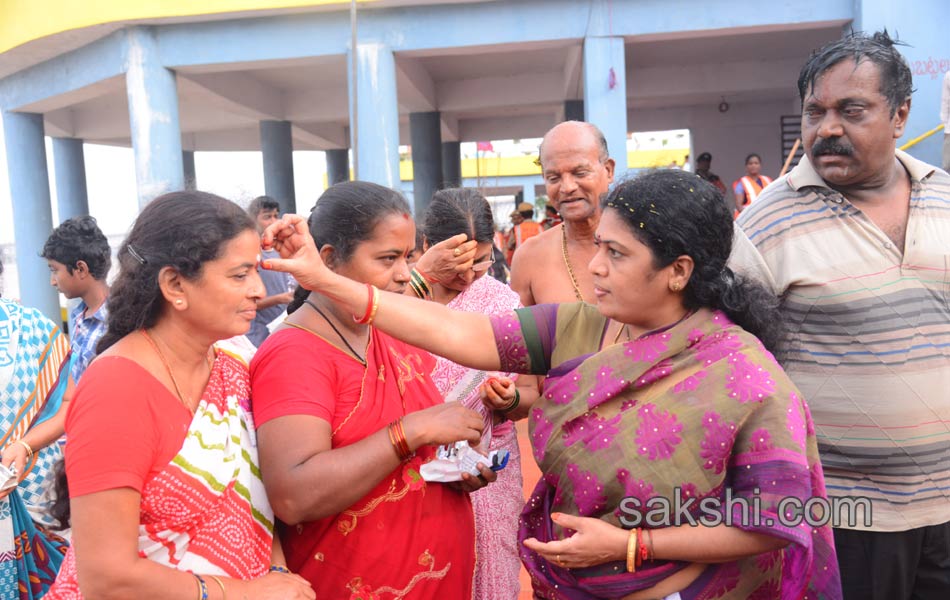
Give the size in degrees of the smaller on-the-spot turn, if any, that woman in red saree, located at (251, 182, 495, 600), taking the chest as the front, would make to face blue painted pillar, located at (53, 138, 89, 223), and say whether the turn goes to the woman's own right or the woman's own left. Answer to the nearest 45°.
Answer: approximately 135° to the woman's own left

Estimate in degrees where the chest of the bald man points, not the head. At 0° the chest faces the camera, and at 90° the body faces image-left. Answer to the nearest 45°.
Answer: approximately 0°

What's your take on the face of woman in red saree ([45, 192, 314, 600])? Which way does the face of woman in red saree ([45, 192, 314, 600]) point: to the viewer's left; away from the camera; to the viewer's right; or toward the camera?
to the viewer's right

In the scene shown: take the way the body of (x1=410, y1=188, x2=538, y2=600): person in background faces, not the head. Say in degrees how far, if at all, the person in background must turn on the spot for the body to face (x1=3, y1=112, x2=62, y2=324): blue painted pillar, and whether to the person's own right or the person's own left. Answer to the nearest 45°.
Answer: approximately 135° to the person's own right
